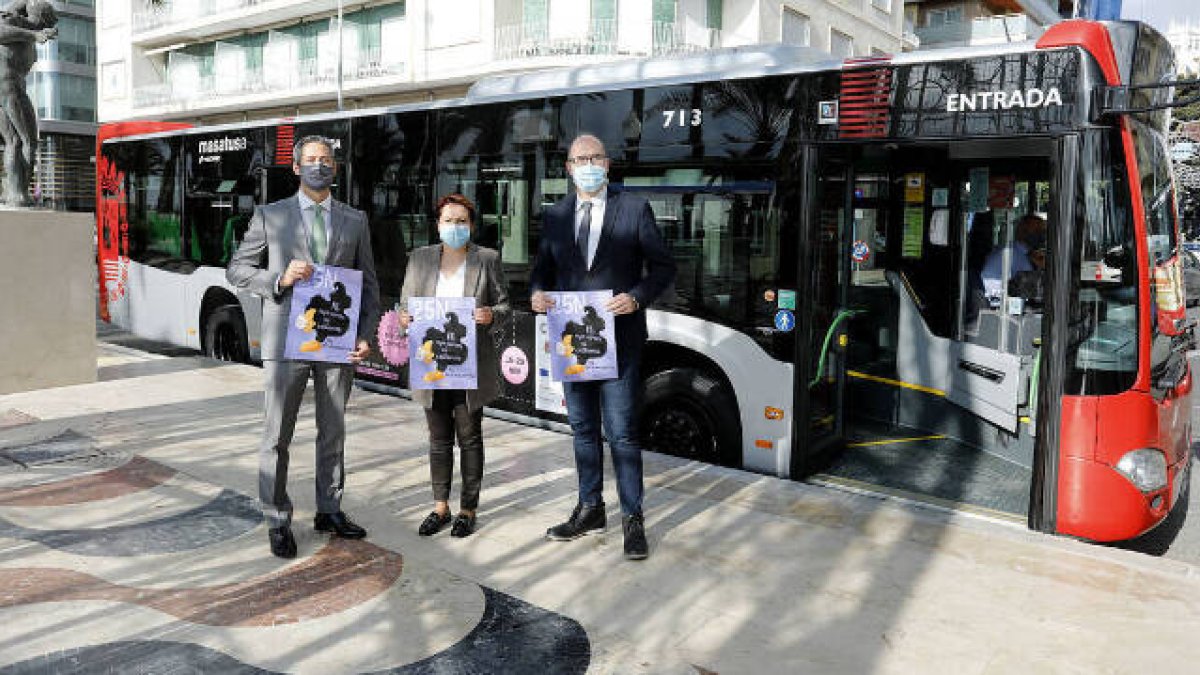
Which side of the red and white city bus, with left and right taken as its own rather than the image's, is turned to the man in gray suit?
right

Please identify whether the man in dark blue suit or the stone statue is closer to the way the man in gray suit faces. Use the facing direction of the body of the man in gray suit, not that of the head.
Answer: the man in dark blue suit

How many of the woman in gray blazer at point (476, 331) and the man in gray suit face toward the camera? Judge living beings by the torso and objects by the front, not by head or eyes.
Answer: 2

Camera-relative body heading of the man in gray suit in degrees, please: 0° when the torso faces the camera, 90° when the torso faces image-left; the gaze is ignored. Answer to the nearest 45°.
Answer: approximately 0°

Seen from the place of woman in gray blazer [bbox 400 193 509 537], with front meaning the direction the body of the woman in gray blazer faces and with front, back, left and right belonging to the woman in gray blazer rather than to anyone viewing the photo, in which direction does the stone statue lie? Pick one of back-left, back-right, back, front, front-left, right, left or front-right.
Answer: back-right

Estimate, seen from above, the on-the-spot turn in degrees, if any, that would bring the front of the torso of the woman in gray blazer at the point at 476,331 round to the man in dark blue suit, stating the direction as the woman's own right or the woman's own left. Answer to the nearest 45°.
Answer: approximately 45° to the woman's own left

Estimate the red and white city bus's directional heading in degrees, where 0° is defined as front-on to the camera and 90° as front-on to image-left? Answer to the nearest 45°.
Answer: approximately 315°

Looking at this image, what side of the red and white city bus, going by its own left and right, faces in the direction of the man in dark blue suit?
right
